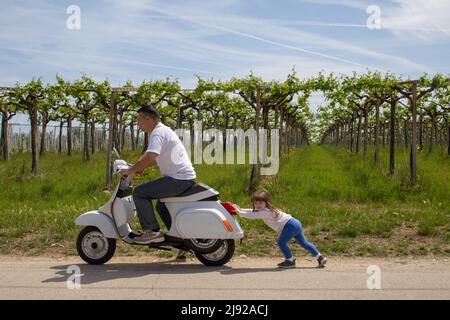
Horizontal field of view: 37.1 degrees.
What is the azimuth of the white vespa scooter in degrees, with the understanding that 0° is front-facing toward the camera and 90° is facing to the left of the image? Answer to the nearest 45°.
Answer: approximately 90°

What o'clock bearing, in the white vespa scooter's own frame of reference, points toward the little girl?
The little girl is roughly at 6 o'clock from the white vespa scooter.

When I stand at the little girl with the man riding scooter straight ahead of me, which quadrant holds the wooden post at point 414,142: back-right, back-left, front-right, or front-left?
back-right

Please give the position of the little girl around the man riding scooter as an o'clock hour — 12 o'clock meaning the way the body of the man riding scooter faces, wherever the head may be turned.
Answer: The little girl is roughly at 6 o'clock from the man riding scooter.

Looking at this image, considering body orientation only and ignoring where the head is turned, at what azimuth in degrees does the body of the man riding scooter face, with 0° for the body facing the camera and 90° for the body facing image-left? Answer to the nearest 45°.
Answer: approximately 90°

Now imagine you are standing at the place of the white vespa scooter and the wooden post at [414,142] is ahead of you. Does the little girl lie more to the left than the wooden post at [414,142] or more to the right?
right

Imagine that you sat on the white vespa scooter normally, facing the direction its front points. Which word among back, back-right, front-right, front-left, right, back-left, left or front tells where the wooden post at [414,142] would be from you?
back-right
